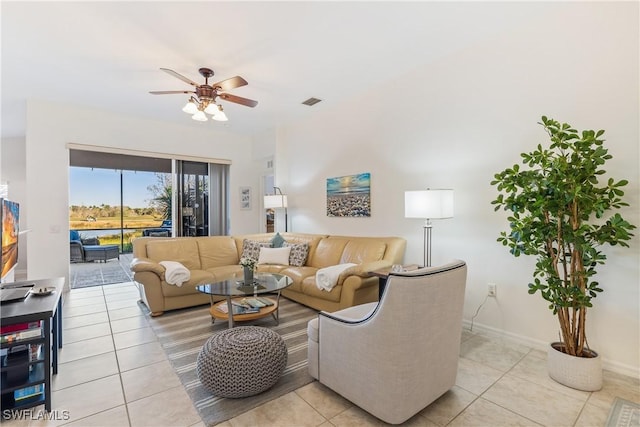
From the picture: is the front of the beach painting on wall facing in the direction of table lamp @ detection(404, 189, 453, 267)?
no

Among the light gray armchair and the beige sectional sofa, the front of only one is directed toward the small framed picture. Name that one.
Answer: the light gray armchair

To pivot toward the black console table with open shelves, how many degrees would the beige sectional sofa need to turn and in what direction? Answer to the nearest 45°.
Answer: approximately 45° to its right

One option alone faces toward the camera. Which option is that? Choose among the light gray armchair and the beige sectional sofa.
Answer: the beige sectional sofa

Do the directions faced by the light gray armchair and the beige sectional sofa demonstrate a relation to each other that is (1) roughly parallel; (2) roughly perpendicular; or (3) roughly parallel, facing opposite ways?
roughly parallel, facing opposite ways

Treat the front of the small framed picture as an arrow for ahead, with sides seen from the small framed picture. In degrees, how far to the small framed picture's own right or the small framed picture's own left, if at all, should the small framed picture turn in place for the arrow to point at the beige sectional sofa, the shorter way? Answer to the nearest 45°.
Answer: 0° — it already faces it

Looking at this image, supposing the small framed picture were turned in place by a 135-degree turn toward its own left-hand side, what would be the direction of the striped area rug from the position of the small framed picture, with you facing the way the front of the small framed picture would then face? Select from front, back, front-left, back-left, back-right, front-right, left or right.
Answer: back-right

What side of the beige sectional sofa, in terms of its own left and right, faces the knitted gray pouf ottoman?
front

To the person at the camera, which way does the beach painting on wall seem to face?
facing the viewer and to the left of the viewer

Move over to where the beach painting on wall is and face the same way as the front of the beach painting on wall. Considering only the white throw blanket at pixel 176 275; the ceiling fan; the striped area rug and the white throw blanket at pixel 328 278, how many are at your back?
0

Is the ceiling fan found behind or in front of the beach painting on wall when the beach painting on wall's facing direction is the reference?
in front

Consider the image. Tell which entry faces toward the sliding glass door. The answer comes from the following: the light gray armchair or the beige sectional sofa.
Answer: the light gray armchair

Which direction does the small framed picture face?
toward the camera

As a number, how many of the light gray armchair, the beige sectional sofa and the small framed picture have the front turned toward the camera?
2

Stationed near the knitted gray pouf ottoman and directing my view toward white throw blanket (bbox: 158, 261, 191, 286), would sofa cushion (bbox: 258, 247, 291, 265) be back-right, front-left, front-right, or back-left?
front-right

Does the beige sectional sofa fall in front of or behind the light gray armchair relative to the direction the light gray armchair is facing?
in front

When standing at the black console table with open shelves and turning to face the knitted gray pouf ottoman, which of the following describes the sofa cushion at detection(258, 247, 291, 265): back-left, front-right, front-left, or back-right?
front-left

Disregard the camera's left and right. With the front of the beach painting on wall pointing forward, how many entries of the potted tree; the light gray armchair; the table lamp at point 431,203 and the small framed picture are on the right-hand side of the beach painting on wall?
1

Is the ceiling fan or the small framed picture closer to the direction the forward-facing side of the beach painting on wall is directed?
the ceiling fan

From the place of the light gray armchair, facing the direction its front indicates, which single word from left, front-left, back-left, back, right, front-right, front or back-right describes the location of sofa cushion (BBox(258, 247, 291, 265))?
front
